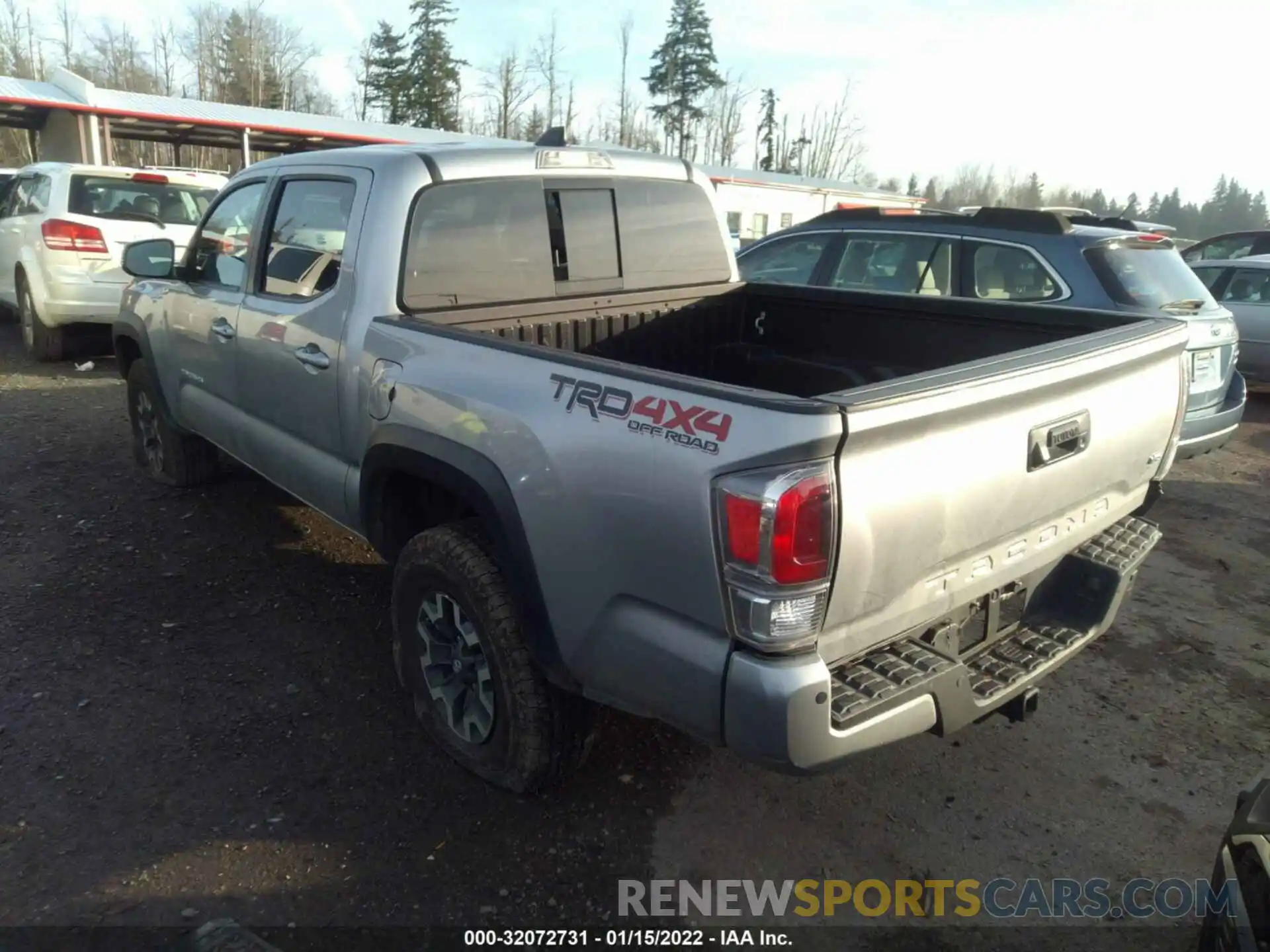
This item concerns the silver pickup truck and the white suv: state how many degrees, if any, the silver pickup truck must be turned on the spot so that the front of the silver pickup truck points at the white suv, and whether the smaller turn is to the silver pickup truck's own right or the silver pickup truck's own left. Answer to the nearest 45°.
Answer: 0° — it already faces it

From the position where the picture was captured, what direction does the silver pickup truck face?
facing away from the viewer and to the left of the viewer

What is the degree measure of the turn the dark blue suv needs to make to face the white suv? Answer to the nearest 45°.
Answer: approximately 45° to its left

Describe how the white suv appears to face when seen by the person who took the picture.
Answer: facing away from the viewer and to the left of the viewer

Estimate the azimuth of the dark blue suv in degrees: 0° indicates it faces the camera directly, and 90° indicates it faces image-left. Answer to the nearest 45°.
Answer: approximately 135°

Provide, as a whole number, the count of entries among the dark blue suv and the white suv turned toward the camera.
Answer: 0

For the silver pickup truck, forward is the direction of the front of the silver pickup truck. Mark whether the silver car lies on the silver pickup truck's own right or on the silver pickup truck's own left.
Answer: on the silver pickup truck's own right

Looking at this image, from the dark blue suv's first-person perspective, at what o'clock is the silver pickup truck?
The silver pickup truck is roughly at 8 o'clock from the dark blue suv.

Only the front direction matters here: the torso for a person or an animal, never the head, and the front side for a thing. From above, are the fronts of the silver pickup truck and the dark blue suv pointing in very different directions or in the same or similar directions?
same or similar directions

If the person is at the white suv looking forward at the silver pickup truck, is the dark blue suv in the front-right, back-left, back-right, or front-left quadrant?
front-left

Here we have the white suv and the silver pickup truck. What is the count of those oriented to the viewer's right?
0

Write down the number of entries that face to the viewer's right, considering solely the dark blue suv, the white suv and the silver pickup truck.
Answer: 0
